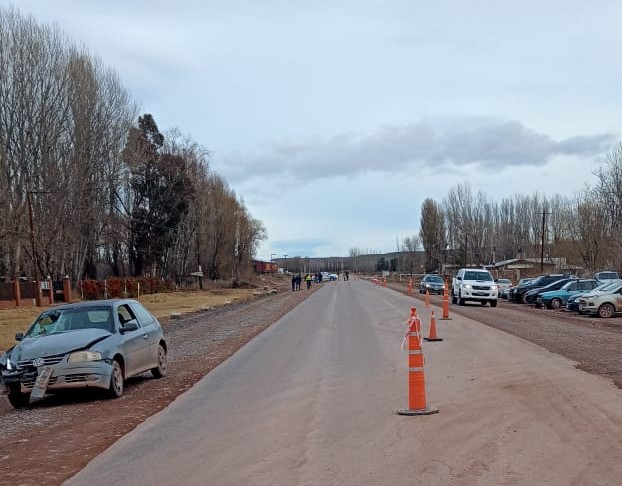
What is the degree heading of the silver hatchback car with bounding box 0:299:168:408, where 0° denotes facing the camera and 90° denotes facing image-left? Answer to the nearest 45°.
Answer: approximately 45°

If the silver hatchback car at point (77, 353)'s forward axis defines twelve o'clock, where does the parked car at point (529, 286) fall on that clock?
The parked car is roughly at 6 o'clock from the silver hatchback car.

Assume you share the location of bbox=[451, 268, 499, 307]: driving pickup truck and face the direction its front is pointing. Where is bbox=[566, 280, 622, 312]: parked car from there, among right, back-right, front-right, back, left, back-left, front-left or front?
front-left

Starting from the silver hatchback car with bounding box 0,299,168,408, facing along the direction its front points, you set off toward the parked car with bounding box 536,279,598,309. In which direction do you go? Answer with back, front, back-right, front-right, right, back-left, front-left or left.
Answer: back

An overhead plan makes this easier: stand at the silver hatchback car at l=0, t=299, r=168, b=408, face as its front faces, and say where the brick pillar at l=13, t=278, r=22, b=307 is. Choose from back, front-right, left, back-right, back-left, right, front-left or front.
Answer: back-right

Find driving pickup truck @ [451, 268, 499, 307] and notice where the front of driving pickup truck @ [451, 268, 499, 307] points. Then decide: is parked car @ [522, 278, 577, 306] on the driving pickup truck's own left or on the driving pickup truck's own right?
on the driving pickup truck's own left

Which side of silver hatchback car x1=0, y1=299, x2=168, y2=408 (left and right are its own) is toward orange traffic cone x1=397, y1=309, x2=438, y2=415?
left

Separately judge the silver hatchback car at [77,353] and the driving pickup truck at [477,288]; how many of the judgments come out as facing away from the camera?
0

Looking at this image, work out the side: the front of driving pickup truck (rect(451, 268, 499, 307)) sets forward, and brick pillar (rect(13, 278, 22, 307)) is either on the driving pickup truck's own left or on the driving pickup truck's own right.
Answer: on the driving pickup truck's own right

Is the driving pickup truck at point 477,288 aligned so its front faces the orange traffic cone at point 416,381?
yes

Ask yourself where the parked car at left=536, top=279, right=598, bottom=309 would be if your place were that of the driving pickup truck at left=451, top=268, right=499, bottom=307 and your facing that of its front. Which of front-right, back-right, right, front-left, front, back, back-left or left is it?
left

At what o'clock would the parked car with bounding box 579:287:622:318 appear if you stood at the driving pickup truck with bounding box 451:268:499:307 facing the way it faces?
the parked car with bounding box 579:287:622:318 is roughly at 11 o'clock from the driving pickup truck with bounding box 451:268:499:307.

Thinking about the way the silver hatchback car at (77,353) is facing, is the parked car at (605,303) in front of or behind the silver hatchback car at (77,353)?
behind

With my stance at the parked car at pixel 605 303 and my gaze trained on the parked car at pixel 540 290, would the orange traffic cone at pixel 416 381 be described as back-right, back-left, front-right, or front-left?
back-left

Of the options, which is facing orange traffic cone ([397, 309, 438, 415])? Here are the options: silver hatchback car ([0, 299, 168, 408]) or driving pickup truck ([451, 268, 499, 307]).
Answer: the driving pickup truck

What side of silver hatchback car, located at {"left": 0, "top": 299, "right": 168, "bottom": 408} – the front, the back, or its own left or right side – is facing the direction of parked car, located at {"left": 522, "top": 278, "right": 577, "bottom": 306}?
back
